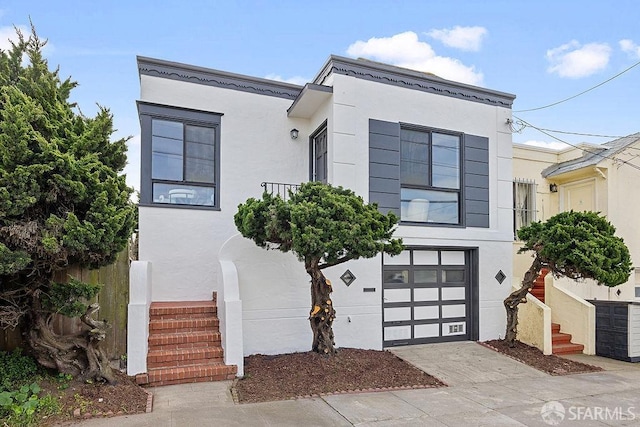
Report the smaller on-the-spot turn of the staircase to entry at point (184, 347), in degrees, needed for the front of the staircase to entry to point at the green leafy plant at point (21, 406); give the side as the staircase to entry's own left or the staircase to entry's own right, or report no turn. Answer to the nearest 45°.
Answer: approximately 45° to the staircase to entry's own right

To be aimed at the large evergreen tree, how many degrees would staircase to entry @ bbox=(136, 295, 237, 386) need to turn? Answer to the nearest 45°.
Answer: approximately 45° to its right

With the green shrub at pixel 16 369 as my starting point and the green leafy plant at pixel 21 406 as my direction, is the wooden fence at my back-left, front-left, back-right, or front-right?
back-left

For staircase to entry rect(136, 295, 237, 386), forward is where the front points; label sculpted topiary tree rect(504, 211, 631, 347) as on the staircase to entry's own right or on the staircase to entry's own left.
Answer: on the staircase to entry's own left

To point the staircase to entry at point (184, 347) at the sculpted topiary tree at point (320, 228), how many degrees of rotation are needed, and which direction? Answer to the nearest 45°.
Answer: approximately 45° to its left

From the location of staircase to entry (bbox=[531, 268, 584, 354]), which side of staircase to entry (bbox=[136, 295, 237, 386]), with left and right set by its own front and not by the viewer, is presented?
left

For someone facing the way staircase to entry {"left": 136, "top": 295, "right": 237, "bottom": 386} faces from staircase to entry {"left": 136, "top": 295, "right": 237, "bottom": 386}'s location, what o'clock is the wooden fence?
The wooden fence is roughly at 4 o'clock from the staircase to entry.

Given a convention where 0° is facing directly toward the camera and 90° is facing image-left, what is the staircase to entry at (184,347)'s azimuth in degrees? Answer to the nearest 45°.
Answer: approximately 0°

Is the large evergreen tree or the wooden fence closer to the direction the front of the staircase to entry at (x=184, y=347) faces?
the large evergreen tree
